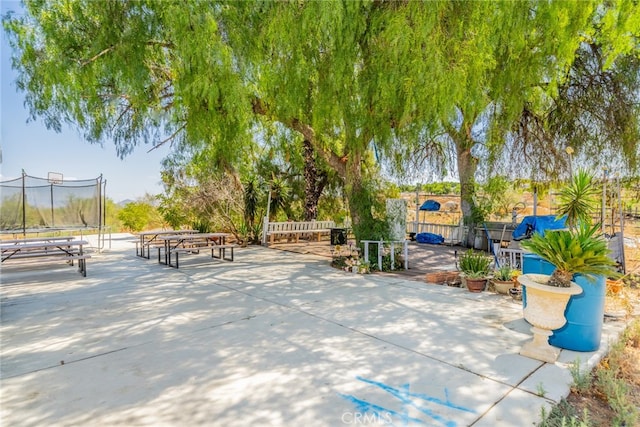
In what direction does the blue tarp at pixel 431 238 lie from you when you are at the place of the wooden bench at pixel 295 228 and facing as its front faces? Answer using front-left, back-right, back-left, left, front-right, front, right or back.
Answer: left

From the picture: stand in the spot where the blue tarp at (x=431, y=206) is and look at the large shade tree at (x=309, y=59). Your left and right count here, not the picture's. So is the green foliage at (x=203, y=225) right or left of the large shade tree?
right

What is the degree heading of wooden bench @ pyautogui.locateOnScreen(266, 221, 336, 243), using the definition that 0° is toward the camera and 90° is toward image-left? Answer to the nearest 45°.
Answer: approximately 0°

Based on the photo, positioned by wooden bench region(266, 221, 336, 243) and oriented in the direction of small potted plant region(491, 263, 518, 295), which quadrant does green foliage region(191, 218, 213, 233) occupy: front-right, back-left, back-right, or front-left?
back-right

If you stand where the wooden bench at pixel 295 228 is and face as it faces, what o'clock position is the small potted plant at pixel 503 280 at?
The small potted plant is roughly at 11 o'clock from the wooden bench.

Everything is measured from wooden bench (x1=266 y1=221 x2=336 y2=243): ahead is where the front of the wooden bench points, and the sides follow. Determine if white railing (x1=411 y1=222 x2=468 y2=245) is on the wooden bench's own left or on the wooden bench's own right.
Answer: on the wooden bench's own left

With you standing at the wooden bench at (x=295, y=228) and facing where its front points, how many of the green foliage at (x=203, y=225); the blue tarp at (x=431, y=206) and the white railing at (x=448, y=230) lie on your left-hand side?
2

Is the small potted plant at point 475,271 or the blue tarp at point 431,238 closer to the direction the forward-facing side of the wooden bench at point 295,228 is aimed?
the small potted plant

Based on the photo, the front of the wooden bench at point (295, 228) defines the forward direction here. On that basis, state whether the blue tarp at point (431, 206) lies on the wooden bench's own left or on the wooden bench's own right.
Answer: on the wooden bench's own left

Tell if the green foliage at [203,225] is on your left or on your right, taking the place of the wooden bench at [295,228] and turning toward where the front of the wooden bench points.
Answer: on your right

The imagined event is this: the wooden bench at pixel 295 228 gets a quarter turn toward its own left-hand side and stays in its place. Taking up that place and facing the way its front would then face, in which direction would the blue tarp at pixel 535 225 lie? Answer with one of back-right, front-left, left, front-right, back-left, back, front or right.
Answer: front-right

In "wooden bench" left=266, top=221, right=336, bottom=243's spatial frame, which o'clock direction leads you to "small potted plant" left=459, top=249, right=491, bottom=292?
The small potted plant is roughly at 11 o'clock from the wooden bench.

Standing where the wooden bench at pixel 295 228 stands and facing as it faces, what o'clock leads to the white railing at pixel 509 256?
The white railing is roughly at 11 o'clock from the wooden bench.

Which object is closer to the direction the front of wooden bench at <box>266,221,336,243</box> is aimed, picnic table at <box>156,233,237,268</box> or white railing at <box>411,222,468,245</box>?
the picnic table
